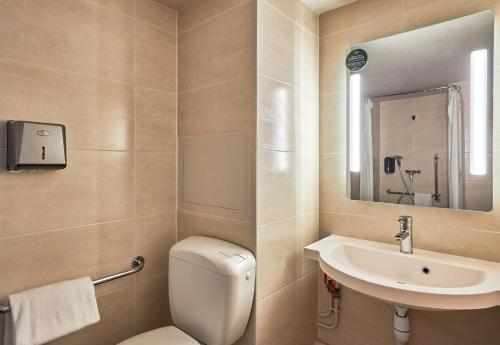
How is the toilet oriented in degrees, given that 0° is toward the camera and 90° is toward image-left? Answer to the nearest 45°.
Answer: approximately 45°

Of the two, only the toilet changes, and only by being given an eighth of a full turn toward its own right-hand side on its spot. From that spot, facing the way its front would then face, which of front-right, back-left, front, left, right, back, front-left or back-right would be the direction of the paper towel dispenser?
front

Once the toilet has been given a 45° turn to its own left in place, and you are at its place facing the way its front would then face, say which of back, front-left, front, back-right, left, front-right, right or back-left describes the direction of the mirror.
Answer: left

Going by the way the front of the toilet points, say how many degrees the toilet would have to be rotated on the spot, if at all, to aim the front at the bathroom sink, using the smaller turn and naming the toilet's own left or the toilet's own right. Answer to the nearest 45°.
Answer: approximately 135° to the toilet's own left

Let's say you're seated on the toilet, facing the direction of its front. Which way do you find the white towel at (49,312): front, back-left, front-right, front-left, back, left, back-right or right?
front-right
